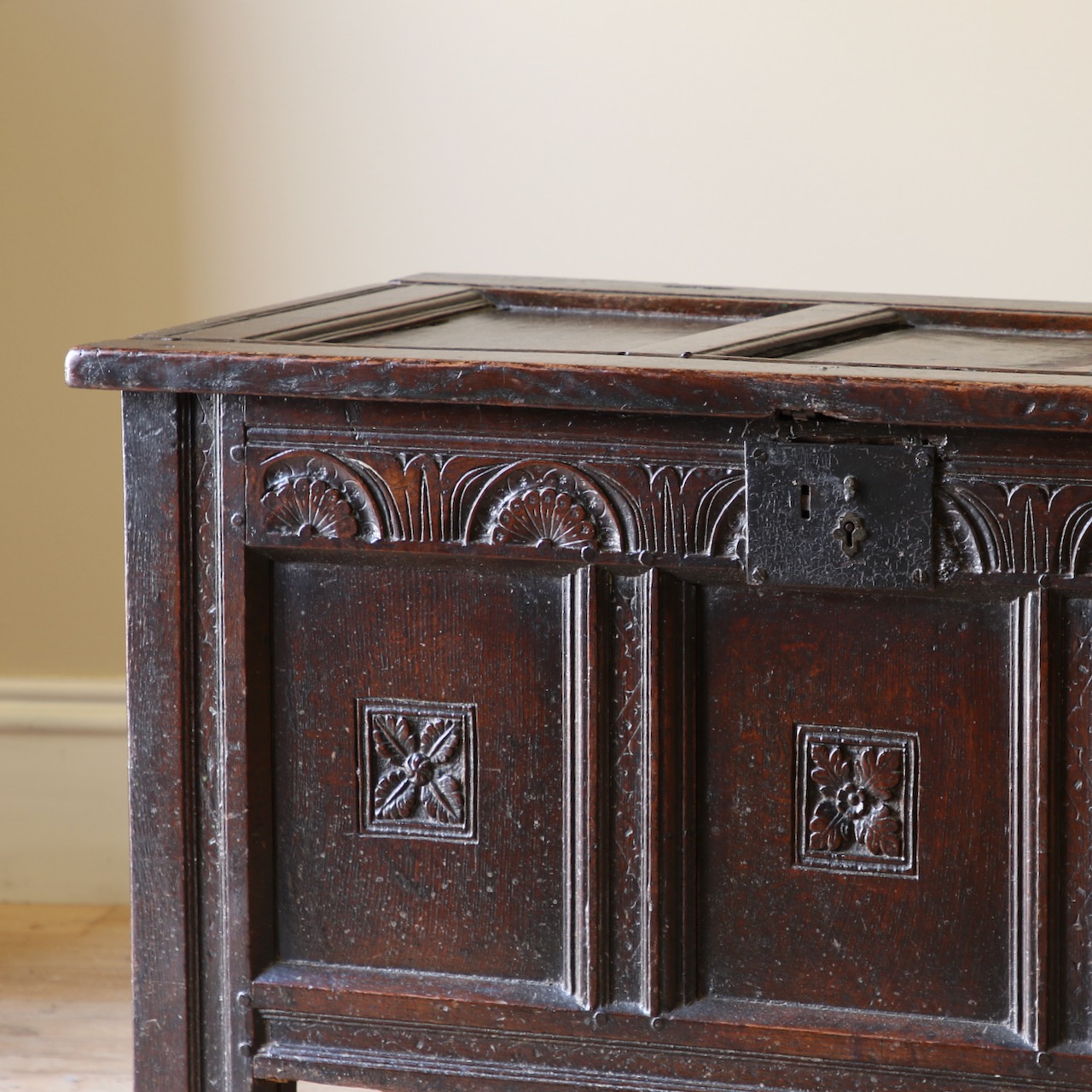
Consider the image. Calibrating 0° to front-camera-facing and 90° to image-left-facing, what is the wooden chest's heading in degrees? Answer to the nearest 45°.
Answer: approximately 0°
